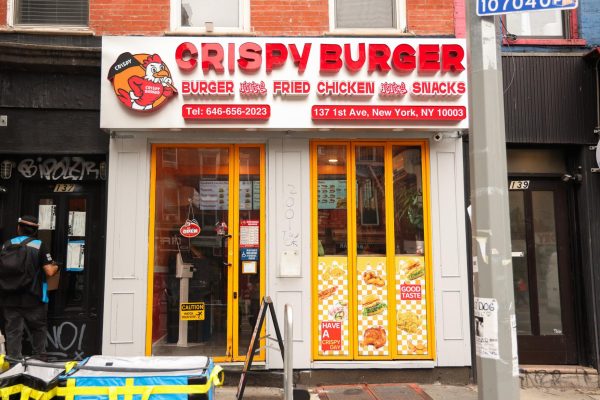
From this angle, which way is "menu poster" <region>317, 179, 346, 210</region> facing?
toward the camera

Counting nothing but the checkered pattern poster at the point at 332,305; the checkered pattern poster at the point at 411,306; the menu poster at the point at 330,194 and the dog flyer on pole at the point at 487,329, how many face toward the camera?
4

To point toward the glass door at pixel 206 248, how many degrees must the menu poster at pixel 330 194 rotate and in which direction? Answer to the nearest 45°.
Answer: approximately 90° to its right

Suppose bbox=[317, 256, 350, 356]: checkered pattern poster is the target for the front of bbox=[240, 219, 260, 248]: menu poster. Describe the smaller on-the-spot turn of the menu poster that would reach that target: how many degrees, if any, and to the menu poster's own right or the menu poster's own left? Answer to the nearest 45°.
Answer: approximately 90° to the menu poster's own left

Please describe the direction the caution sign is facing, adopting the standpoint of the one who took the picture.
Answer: facing the viewer

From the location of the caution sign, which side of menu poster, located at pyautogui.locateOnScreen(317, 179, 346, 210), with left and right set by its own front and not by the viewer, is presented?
right

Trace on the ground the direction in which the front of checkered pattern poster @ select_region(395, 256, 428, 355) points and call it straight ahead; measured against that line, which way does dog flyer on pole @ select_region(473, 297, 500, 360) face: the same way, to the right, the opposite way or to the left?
the same way

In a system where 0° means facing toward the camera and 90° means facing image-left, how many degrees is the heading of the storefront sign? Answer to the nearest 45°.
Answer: approximately 0°

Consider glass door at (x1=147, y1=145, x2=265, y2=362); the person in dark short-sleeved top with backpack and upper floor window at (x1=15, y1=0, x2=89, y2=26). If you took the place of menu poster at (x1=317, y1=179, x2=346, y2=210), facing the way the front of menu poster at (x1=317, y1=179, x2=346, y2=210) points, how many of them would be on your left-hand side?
0

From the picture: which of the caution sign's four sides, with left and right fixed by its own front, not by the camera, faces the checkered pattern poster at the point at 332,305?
left

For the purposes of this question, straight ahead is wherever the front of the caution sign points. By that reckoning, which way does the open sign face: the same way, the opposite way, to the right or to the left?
the same way

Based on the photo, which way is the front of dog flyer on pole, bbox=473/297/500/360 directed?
toward the camera

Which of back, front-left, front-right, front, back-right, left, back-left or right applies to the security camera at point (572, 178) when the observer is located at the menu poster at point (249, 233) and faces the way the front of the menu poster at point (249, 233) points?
left

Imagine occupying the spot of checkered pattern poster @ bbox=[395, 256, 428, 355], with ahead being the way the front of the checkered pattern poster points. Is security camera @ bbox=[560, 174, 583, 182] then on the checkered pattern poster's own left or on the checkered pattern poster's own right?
on the checkered pattern poster's own left
